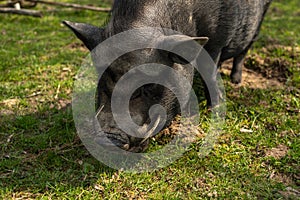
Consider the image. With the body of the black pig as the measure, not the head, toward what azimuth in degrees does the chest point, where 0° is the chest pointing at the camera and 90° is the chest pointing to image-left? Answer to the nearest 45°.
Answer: approximately 45°

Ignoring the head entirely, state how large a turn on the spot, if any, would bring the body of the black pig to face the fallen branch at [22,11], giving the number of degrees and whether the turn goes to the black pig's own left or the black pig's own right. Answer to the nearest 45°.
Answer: approximately 90° to the black pig's own right
